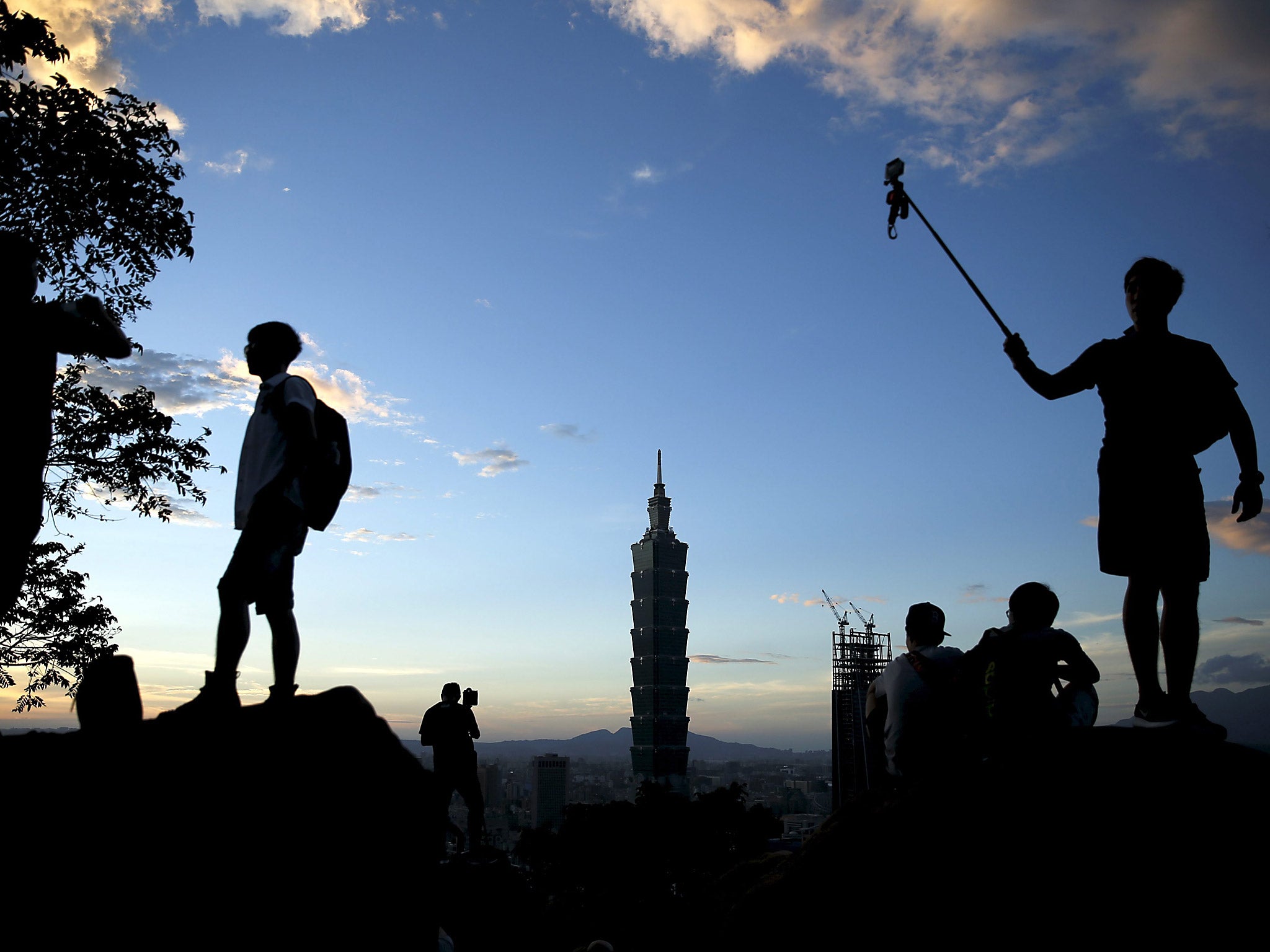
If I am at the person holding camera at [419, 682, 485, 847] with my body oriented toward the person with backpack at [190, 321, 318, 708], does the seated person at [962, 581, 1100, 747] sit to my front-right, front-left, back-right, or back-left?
front-left

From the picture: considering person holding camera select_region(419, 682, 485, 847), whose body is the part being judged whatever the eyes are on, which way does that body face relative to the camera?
away from the camera

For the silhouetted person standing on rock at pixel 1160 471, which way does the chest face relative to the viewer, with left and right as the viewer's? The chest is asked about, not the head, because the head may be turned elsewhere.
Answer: facing the viewer

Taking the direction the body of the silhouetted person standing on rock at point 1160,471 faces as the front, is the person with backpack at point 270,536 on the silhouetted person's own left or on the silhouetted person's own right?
on the silhouetted person's own right

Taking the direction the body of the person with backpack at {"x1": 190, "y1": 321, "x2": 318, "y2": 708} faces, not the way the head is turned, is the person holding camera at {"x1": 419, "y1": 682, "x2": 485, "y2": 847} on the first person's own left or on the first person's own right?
on the first person's own right

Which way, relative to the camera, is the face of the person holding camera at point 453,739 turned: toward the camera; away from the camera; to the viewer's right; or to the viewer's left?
away from the camera

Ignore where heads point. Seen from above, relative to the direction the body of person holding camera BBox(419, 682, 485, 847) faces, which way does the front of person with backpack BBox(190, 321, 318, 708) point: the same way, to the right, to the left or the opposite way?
to the left

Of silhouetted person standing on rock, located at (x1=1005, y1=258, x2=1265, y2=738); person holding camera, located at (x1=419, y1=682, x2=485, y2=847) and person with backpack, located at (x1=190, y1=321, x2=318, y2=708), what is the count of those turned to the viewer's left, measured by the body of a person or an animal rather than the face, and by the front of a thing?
1

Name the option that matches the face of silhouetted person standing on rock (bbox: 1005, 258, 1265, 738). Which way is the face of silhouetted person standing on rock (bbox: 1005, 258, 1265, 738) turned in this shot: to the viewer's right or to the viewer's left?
to the viewer's left

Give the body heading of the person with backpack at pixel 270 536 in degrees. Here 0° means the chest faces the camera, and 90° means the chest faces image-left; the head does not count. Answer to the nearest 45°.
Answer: approximately 90°
